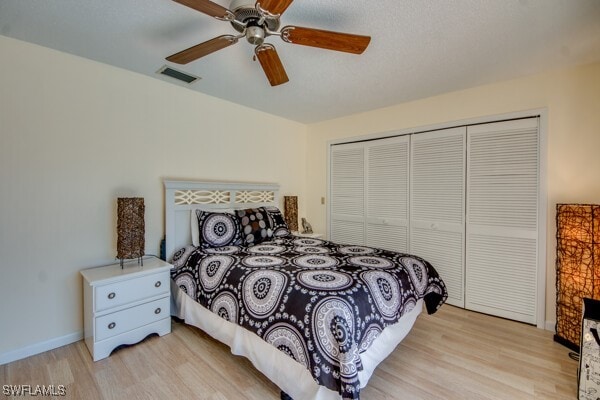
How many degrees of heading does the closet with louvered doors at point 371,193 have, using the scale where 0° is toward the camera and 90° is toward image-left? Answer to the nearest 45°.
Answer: approximately 45°

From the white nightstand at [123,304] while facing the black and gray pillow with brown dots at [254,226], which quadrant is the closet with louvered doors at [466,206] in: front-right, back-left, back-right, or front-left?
front-right

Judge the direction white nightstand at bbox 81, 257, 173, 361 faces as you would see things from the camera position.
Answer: facing the viewer and to the right of the viewer

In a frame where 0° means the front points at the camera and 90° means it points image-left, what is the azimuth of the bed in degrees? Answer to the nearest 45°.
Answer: approximately 315°

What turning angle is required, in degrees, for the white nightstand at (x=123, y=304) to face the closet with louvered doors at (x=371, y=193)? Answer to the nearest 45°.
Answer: approximately 45° to its left

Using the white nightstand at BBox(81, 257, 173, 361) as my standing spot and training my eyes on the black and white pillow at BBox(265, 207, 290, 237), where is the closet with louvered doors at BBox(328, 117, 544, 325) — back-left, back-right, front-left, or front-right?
front-right

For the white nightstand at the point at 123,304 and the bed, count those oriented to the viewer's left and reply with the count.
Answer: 0

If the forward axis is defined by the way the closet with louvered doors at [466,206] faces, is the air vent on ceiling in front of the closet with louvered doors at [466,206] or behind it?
in front

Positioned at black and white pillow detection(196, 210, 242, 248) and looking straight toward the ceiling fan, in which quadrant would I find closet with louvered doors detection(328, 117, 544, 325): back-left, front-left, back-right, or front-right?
front-left

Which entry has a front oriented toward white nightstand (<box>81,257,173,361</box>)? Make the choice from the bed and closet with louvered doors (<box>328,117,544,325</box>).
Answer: the closet with louvered doors

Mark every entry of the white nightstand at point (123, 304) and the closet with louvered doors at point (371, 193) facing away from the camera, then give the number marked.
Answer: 0

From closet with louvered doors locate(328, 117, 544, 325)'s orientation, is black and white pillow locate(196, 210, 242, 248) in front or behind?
in front

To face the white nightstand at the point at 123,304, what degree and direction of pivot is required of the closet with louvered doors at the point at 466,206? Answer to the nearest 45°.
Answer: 0° — it already faces it
